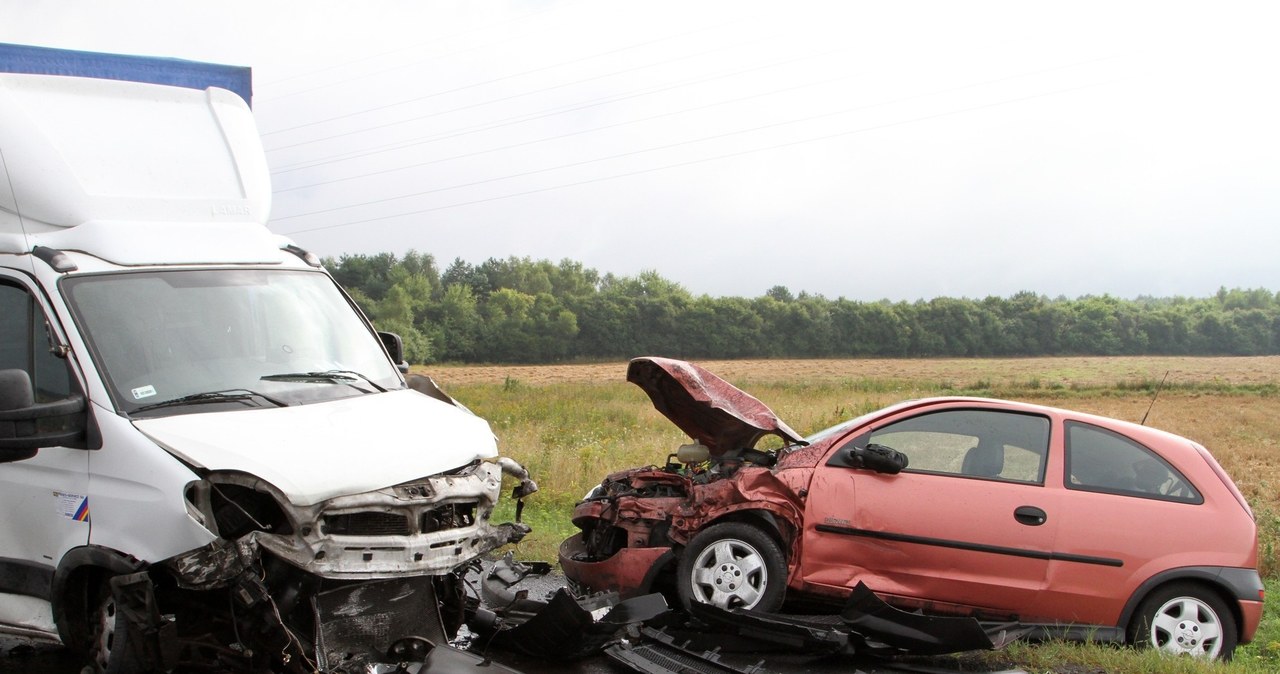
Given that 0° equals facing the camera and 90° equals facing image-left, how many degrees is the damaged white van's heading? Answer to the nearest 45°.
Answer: approximately 315°

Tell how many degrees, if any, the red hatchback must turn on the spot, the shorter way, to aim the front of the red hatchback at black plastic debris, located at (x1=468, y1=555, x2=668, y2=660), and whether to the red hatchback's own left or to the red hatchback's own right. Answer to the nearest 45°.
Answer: approximately 45° to the red hatchback's own left

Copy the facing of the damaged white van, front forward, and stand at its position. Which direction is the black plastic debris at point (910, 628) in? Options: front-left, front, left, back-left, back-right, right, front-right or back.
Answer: front-left

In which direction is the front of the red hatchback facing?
to the viewer's left

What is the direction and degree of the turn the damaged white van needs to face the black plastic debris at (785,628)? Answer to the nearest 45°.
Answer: approximately 45° to its left

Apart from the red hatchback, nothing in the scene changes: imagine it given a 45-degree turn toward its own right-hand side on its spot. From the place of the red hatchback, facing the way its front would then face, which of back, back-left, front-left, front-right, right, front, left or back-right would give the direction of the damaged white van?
left

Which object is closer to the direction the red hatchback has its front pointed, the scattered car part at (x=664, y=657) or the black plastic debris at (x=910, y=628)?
the scattered car part
